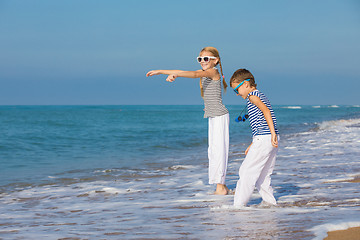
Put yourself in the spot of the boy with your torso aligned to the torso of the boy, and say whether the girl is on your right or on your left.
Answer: on your right

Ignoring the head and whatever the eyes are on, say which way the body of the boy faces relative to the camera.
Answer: to the viewer's left
